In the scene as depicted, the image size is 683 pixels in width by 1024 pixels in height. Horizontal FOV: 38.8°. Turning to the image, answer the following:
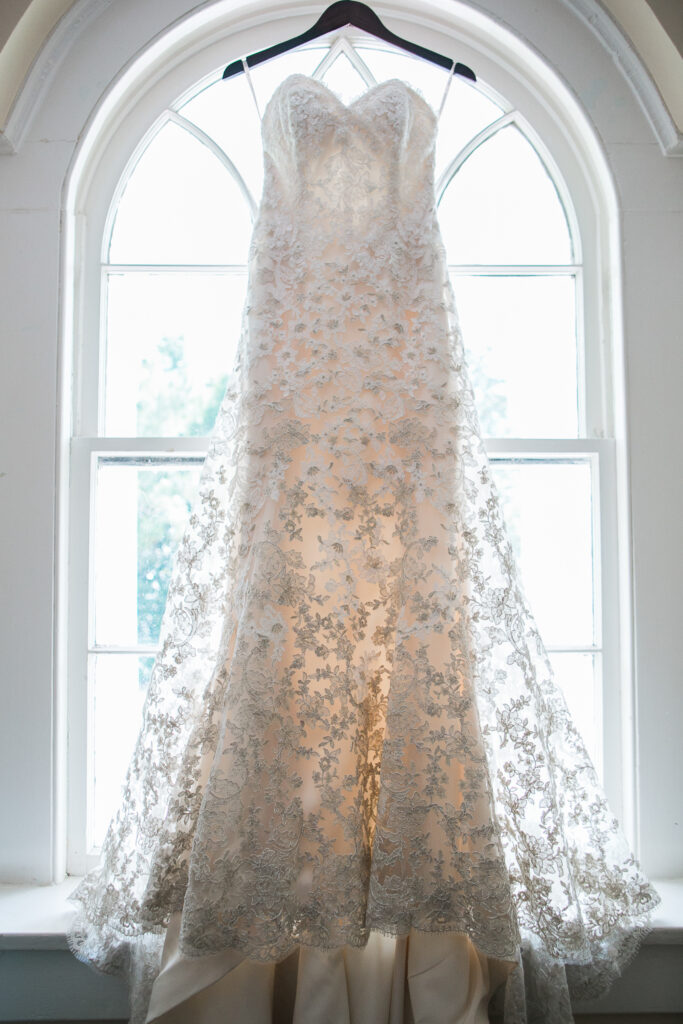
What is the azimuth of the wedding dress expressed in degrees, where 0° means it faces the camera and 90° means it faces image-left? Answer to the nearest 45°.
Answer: approximately 0°
